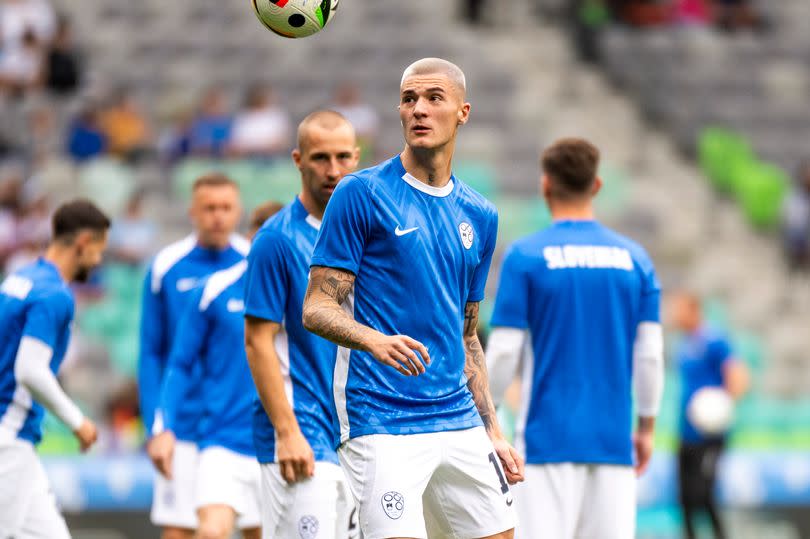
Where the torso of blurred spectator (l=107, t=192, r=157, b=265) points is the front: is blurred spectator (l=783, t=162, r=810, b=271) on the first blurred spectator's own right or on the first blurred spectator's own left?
on the first blurred spectator's own left

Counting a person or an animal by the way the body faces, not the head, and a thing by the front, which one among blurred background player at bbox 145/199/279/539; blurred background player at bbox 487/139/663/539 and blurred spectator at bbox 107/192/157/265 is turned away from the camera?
blurred background player at bbox 487/139/663/539

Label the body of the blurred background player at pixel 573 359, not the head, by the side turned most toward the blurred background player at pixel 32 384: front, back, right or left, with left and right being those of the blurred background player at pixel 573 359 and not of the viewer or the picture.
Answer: left

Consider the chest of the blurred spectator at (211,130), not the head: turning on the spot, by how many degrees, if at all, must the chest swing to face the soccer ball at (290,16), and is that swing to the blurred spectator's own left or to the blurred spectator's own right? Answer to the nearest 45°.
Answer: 0° — they already face it

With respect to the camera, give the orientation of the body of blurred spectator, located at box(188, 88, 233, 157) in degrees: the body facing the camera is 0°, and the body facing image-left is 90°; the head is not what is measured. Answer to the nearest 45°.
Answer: approximately 0°

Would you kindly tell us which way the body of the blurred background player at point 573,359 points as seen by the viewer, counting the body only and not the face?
away from the camera

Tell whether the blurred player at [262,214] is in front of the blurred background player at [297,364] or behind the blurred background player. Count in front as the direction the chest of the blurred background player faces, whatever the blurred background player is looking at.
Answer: behind

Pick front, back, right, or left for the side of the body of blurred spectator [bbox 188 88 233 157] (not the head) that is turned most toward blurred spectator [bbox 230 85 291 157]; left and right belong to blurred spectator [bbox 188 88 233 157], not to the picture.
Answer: left

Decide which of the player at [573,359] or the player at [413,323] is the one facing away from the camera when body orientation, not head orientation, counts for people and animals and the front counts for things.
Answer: the player at [573,359]

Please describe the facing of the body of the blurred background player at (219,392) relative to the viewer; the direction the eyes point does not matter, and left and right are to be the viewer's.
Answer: facing the viewer and to the right of the viewer

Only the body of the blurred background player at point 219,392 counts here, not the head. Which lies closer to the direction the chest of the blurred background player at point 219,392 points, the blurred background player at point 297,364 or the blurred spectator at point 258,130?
the blurred background player
